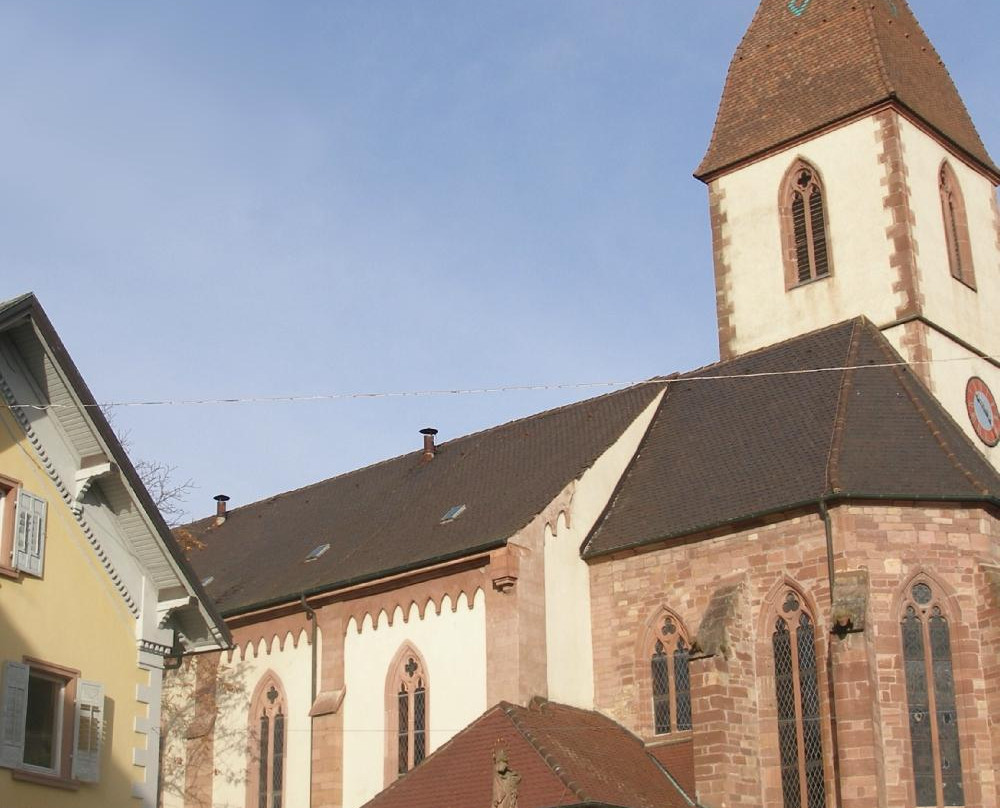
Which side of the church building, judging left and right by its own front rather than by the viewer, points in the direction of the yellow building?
left

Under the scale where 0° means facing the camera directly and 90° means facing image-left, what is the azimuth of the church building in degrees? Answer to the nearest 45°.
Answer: approximately 135°
